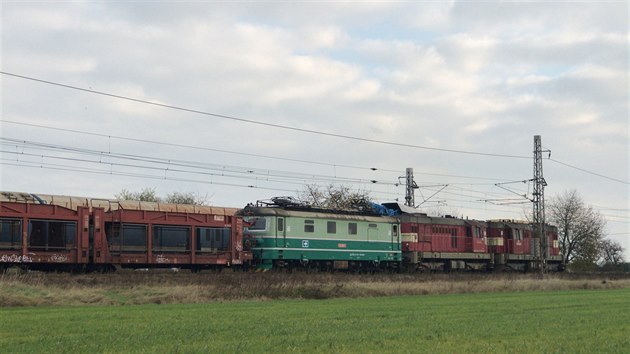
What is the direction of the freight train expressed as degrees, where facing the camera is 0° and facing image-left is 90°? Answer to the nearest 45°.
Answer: approximately 225°
